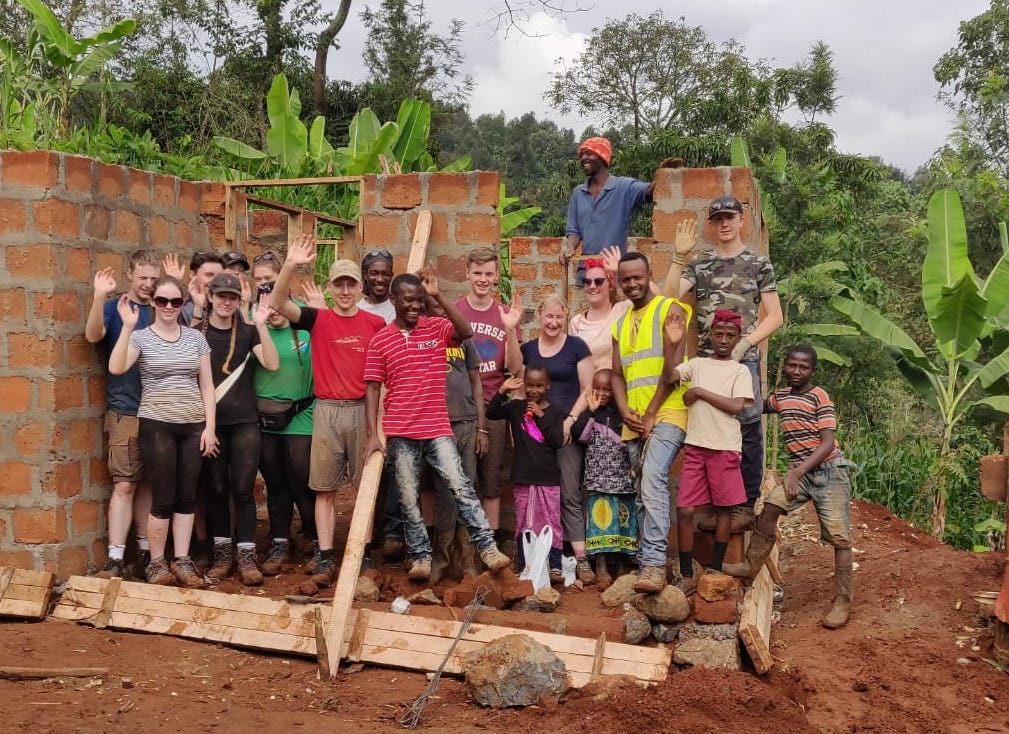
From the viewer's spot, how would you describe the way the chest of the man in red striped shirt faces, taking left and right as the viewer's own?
facing the viewer

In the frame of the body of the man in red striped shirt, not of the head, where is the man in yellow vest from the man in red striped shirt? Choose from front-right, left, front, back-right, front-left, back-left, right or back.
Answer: left

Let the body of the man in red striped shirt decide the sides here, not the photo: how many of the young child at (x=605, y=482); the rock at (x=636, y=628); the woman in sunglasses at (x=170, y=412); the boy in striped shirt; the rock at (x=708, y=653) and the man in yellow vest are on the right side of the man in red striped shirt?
1

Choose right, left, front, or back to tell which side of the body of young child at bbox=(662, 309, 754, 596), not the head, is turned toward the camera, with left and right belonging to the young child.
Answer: front

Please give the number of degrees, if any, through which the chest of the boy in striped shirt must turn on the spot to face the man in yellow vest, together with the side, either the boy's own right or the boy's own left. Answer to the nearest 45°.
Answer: approximately 45° to the boy's own right

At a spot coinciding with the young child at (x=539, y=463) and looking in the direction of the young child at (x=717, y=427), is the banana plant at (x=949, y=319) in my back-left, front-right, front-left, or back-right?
front-left

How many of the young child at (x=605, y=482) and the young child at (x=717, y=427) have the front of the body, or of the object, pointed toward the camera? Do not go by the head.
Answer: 2

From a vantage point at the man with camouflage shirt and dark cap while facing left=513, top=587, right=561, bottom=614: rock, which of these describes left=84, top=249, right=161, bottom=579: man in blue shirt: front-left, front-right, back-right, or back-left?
front-right

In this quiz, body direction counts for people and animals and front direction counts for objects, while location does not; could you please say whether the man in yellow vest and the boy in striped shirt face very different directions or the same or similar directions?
same or similar directions

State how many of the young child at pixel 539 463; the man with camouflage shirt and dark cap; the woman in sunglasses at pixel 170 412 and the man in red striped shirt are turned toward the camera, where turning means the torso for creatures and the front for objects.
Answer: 4

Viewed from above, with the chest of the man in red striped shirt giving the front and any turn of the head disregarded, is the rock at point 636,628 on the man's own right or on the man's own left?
on the man's own left

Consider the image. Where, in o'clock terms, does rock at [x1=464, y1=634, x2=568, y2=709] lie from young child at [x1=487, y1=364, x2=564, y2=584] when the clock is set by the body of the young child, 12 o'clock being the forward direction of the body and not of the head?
The rock is roughly at 12 o'clock from the young child.

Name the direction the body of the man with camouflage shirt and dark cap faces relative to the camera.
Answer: toward the camera

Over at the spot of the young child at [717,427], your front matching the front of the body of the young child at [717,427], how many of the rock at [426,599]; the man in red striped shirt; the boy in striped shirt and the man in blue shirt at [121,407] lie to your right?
3

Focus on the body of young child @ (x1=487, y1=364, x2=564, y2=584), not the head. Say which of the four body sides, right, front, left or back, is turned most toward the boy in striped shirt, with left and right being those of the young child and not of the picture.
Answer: left

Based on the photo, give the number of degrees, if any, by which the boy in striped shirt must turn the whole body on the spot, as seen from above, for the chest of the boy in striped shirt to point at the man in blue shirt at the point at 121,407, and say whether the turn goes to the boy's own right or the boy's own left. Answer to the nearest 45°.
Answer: approximately 45° to the boy's own right

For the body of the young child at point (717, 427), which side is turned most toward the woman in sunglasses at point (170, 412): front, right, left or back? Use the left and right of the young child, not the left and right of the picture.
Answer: right

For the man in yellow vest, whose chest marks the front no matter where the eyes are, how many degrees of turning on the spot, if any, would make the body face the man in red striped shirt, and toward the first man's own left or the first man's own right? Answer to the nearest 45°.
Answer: approximately 45° to the first man's own right

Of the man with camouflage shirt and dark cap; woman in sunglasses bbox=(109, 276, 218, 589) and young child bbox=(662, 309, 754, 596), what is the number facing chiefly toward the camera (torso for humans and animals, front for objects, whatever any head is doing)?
3

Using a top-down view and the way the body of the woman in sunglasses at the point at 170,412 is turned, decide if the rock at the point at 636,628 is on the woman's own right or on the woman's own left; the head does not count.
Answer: on the woman's own left
